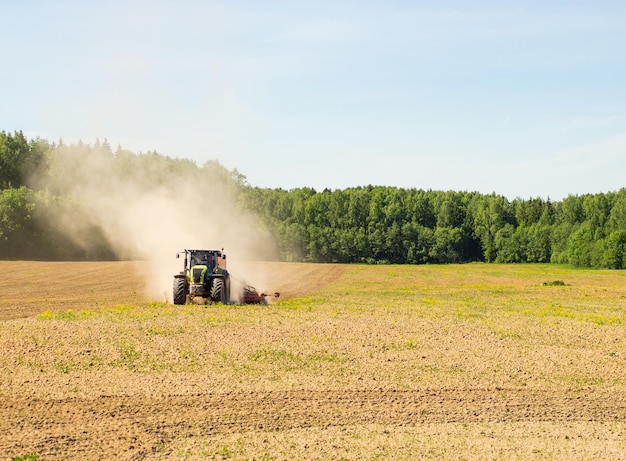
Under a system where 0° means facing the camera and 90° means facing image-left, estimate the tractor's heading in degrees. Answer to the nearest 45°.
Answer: approximately 0°
